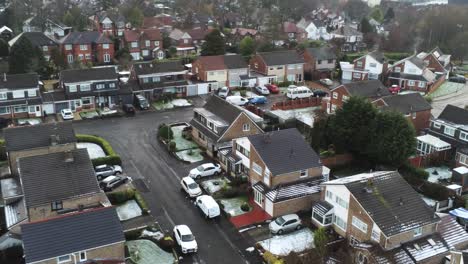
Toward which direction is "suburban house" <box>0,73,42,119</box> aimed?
toward the camera

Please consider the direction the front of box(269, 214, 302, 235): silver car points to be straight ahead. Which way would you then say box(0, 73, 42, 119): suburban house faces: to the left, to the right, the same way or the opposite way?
to the left

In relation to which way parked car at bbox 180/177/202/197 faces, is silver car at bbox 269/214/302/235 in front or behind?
in front

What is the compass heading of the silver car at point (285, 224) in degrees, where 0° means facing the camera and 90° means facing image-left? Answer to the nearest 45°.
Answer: approximately 45°

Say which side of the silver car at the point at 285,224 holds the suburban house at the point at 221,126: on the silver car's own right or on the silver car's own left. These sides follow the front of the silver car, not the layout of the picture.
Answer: on the silver car's own right

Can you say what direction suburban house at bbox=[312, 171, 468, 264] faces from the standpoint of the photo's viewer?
facing the viewer and to the left of the viewer

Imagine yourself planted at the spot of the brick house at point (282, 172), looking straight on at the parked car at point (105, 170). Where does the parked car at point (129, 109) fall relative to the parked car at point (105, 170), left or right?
right

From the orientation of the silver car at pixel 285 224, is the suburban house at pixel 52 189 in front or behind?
in front

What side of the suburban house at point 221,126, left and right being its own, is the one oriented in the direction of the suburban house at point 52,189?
front

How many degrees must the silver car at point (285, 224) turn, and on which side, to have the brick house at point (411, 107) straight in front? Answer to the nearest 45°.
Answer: approximately 180°

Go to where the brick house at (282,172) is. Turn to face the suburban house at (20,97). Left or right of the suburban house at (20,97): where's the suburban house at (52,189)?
left

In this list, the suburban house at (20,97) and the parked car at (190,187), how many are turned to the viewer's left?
0
